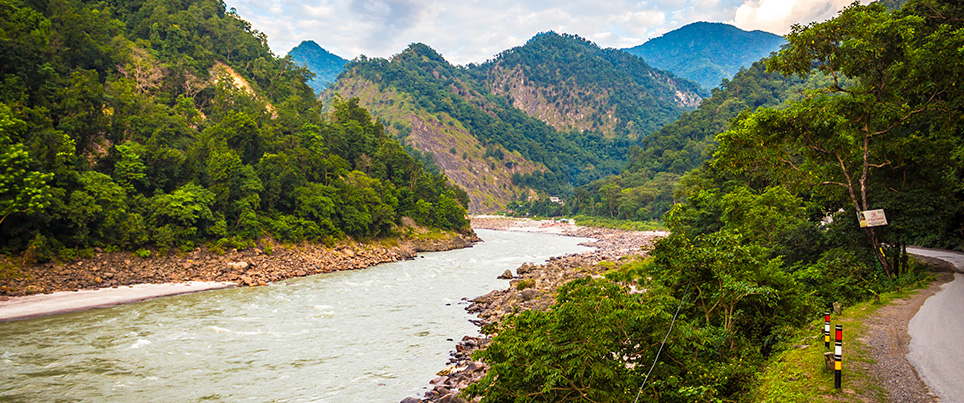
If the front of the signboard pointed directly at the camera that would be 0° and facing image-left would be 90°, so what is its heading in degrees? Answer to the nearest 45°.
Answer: approximately 0°

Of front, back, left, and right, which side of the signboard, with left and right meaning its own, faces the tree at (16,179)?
right

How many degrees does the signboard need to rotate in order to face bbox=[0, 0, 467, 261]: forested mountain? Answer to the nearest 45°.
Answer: approximately 90° to its right
